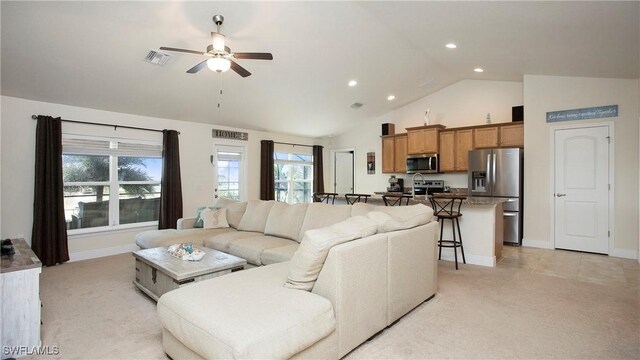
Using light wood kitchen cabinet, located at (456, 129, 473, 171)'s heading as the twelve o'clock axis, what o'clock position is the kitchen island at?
The kitchen island is roughly at 12 o'clock from the light wood kitchen cabinet.

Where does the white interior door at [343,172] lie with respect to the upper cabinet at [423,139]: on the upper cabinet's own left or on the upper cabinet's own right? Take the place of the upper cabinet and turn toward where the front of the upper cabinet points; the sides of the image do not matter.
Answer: on the upper cabinet's own right

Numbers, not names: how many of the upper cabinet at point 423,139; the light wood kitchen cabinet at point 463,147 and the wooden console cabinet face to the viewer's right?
1

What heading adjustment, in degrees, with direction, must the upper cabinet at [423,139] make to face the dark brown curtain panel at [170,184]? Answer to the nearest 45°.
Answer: approximately 45° to its right

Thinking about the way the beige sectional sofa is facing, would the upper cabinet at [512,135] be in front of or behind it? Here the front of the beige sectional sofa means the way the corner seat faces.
behind

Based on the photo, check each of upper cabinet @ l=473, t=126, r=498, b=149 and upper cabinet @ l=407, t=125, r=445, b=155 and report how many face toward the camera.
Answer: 2

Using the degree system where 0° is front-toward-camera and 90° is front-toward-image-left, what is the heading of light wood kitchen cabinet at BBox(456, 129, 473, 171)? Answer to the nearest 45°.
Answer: approximately 0°

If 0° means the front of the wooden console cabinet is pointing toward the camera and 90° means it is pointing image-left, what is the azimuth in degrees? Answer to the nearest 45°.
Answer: approximately 270°

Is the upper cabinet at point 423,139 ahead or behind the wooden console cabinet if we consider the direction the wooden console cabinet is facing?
ahead
